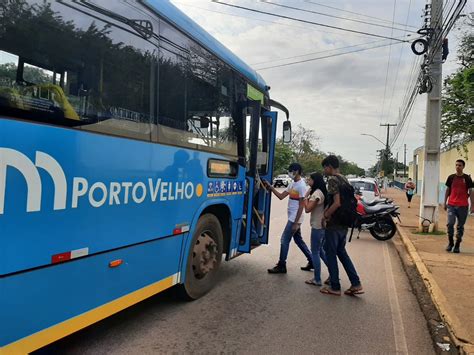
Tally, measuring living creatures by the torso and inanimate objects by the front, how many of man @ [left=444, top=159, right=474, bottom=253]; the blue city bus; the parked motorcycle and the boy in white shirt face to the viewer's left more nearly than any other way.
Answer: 2

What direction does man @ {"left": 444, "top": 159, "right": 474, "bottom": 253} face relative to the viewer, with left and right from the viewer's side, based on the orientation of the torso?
facing the viewer

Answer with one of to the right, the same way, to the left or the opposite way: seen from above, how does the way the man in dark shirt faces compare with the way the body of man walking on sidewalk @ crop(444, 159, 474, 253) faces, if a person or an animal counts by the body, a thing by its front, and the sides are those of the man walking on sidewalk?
to the right

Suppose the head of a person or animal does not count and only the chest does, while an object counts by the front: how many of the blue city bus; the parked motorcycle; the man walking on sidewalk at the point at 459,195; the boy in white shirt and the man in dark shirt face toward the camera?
1

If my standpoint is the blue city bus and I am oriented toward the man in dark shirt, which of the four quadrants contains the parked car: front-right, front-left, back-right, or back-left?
front-left

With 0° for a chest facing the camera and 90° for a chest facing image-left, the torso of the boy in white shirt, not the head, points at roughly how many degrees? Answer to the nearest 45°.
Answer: approximately 90°

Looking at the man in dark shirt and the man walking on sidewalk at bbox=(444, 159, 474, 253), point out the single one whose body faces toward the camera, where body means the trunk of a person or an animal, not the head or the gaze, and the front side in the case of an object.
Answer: the man walking on sidewalk

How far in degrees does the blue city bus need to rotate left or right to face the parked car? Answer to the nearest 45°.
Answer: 0° — it already faces it

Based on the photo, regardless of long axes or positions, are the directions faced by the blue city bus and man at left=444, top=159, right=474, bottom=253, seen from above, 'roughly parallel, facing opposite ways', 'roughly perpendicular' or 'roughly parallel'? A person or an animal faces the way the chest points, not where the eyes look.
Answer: roughly parallel, facing opposite ways

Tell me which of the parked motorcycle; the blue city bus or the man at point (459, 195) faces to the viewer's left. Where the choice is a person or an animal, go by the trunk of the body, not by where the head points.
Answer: the parked motorcycle

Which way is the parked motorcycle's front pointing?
to the viewer's left

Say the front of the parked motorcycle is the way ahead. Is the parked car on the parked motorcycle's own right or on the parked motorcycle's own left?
on the parked motorcycle's own right

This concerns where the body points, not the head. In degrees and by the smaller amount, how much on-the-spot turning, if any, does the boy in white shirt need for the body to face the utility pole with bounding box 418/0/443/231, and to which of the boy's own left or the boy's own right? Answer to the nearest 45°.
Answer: approximately 135° to the boy's own right

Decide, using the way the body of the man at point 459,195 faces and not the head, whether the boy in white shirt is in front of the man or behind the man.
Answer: in front
